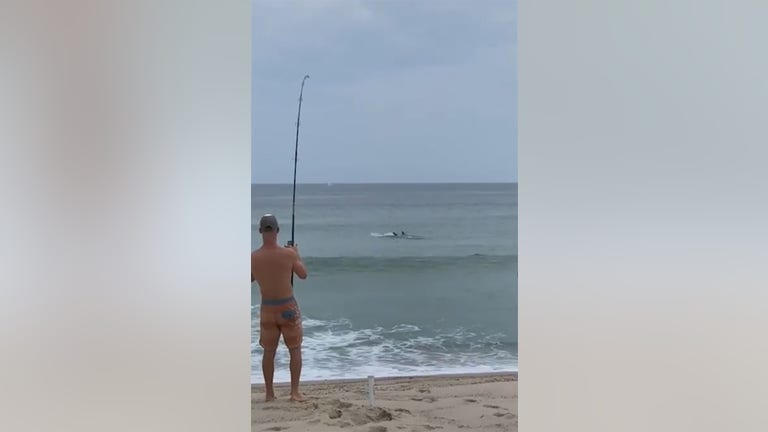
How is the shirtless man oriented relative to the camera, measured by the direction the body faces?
away from the camera

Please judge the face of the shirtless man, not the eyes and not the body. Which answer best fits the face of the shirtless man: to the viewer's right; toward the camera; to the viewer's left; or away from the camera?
away from the camera
